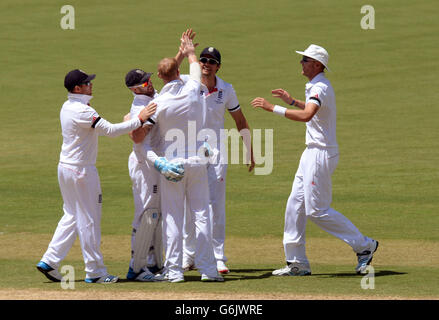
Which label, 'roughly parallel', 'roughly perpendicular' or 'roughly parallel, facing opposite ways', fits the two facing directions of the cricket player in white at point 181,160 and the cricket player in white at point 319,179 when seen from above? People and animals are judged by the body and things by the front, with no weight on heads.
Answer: roughly perpendicular

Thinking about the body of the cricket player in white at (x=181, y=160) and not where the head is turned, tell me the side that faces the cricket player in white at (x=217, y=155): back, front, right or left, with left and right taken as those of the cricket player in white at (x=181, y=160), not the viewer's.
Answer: front

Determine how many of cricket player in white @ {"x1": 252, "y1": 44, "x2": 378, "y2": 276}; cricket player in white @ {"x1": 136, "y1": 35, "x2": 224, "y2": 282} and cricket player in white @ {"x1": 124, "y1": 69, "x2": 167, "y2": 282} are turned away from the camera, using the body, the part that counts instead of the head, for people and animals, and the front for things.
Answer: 1

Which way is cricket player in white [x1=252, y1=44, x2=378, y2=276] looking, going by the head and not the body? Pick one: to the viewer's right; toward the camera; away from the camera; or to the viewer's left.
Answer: to the viewer's left

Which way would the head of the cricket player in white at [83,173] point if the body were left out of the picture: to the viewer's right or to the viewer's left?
to the viewer's right

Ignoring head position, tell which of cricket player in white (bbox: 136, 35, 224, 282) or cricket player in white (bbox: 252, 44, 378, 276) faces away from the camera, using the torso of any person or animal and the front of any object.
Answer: cricket player in white (bbox: 136, 35, 224, 282)

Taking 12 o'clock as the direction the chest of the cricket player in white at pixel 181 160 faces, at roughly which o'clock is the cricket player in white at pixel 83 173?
the cricket player in white at pixel 83 173 is roughly at 9 o'clock from the cricket player in white at pixel 181 160.

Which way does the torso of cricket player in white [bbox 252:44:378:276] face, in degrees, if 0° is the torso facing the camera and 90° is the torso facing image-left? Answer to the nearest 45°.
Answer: approximately 90°

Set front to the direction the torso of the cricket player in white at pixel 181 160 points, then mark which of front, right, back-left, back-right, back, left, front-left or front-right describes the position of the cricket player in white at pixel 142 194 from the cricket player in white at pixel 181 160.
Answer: front-left

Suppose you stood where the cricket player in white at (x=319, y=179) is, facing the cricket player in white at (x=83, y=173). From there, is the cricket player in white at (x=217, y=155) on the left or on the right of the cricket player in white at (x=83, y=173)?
right

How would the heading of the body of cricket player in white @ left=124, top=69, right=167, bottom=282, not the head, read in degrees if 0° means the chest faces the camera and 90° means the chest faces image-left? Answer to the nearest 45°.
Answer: approximately 270°

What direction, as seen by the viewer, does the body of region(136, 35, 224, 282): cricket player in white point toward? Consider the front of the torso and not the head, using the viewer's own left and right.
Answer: facing away from the viewer
